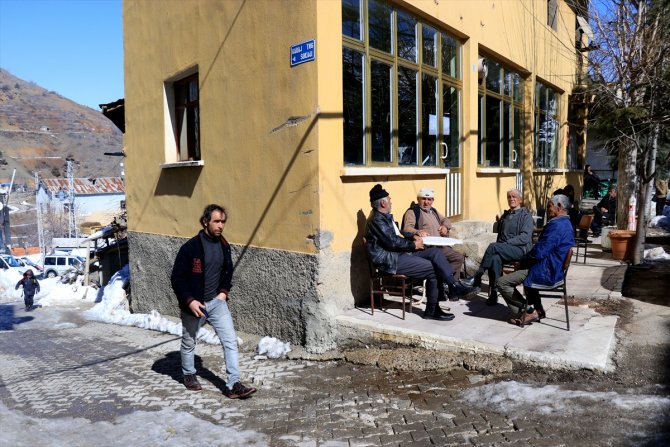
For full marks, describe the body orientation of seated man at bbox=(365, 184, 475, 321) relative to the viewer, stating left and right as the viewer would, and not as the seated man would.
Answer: facing to the right of the viewer

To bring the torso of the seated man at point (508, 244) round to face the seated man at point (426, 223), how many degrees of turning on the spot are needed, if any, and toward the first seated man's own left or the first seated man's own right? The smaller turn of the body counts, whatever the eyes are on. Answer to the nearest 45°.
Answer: approximately 45° to the first seated man's own right

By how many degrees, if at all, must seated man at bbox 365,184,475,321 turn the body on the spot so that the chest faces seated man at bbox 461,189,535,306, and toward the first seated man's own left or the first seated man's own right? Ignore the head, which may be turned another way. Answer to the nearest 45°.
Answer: approximately 45° to the first seated man's own left

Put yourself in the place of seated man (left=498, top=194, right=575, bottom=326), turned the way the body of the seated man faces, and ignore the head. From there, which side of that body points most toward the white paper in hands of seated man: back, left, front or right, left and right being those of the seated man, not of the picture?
front

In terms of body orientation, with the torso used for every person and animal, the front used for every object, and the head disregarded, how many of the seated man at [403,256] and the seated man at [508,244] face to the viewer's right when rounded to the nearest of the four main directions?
1

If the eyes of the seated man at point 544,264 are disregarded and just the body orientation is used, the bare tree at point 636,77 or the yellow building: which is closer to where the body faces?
the yellow building

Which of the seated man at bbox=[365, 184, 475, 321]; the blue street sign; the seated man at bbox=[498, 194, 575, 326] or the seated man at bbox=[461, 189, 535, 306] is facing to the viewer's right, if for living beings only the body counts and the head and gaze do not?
the seated man at bbox=[365, 184, 475, 321]

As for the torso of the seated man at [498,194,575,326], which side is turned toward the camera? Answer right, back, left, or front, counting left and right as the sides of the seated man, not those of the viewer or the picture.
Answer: left

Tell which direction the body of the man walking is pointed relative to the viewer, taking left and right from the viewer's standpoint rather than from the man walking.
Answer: facing the viewer and to the right of the viewer

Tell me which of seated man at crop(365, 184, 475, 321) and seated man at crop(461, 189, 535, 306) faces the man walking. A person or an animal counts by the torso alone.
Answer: seated man at crop(461, 189, 535, 306)

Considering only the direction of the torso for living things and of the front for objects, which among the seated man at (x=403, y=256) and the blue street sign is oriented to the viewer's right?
the seated man

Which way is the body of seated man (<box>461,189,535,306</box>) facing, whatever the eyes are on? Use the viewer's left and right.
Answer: facing the viewer and to the left of the viewer
